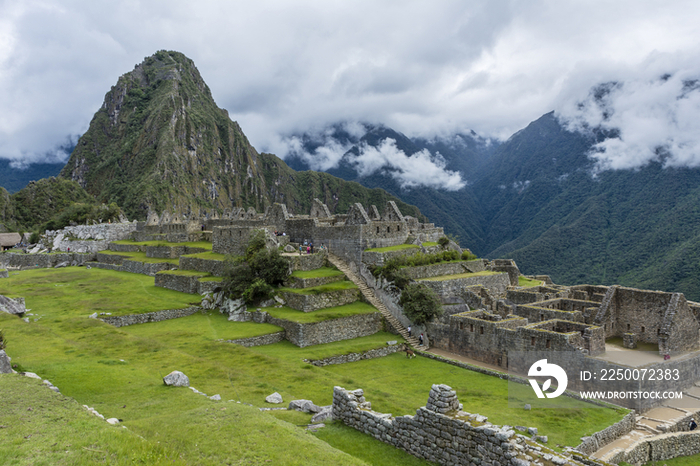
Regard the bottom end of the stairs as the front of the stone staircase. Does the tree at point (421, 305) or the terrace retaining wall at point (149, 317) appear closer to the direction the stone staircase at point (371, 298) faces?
the tree

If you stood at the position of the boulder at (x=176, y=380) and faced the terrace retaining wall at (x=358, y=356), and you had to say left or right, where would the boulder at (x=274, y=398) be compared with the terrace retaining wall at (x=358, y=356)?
right

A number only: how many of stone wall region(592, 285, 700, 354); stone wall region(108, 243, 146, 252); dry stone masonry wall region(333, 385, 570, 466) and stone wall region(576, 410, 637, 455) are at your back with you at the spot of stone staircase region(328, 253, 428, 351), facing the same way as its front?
1

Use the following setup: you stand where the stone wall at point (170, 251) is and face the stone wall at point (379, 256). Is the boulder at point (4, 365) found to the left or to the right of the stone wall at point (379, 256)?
right

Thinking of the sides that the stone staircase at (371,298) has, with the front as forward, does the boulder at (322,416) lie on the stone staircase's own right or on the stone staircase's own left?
on the stone staircase's own right

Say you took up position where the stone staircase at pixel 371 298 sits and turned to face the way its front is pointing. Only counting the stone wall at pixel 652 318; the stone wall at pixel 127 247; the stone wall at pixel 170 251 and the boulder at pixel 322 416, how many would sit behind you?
2

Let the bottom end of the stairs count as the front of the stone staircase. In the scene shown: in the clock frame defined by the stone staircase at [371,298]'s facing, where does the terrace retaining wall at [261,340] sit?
The terrace retaining wall is roughly at 3 o'clock from the stone staircase.

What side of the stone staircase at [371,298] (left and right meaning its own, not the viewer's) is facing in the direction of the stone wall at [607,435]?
front

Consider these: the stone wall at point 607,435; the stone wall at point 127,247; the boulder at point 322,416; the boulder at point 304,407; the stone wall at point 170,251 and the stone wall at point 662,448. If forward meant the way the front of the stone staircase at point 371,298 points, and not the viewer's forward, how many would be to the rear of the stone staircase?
2

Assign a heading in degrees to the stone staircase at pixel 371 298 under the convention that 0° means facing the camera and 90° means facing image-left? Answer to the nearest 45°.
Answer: approximately 315°

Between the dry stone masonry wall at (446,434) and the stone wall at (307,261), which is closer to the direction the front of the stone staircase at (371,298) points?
the dry stone masonry wall

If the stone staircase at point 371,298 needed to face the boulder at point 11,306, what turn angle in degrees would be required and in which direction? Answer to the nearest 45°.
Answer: approximately 135° to its right

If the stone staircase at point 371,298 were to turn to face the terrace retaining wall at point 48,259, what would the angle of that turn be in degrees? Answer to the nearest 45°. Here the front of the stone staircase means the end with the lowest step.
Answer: approximately 180°

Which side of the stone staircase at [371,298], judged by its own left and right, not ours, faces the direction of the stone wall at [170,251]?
back

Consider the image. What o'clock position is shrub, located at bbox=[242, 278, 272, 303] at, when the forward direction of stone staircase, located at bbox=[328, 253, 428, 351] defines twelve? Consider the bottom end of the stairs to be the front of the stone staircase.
The shrub is roughly at 4 o'clock from the stone staircase.

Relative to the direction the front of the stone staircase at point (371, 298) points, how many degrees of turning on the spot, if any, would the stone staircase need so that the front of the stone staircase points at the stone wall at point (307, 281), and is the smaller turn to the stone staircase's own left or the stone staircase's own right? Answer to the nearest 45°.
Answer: approximately 135° to the stone staircase's own right
